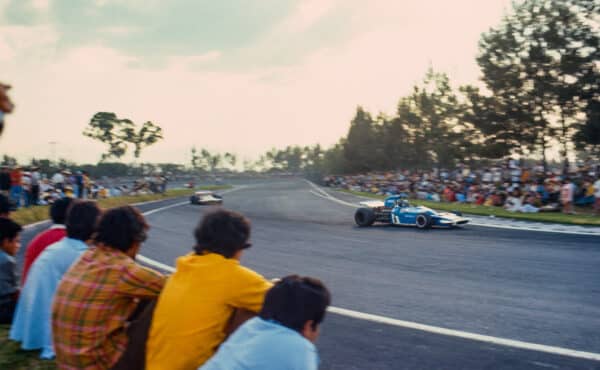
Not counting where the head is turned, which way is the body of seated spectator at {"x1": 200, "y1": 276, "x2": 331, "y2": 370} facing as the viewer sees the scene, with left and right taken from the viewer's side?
facing away from the viewer and to the right of the viewer

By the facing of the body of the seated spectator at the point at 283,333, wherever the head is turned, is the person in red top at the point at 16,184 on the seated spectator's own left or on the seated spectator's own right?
on the seated spectator's own left

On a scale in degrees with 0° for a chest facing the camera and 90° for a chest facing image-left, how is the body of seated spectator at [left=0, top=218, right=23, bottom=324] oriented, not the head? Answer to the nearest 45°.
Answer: approximately 270°

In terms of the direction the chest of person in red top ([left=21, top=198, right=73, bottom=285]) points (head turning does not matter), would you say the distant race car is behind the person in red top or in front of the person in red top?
in front

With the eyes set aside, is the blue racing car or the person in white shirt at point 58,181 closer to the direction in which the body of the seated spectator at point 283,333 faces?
the blue racing car

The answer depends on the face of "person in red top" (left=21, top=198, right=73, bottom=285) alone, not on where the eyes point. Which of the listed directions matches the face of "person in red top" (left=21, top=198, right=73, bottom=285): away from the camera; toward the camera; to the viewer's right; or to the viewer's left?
away from the camera

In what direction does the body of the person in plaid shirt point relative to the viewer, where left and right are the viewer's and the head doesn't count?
facing away from the viewer and to the right of the viewer

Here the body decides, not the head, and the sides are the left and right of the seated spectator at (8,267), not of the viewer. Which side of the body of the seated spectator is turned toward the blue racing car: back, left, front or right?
front

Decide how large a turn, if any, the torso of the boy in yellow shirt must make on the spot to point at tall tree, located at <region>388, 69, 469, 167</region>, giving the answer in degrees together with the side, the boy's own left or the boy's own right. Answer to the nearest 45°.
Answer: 0° — they already face it

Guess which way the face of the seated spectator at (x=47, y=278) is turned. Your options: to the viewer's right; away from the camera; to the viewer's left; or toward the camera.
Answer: away from the camera

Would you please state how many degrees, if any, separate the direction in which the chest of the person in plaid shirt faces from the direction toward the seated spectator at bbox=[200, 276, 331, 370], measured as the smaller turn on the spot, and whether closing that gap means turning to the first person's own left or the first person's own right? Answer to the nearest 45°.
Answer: approximately 90° to the first person's own right
